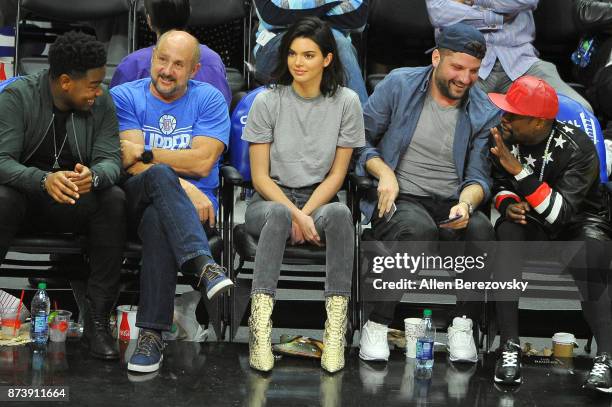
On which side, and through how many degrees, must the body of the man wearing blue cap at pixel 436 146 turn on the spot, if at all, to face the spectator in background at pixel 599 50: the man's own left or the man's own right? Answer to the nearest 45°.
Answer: approximately 135° to the man's own left

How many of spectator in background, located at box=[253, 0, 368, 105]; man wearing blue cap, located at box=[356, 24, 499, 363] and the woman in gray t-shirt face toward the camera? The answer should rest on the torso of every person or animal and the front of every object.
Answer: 3

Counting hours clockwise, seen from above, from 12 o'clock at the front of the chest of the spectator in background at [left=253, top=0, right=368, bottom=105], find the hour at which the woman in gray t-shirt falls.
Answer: The woman in gray t-shirt is roughly at 12 o'clock from the spectator in background.

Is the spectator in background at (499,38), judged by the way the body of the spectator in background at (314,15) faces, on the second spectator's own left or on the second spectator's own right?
on the second spectator's own left

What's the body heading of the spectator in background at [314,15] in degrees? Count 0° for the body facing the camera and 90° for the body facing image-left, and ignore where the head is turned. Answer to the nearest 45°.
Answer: approximately 0°

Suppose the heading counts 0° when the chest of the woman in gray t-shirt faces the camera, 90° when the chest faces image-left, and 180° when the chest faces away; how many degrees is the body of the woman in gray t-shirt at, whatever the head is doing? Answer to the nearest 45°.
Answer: approximately 0°
